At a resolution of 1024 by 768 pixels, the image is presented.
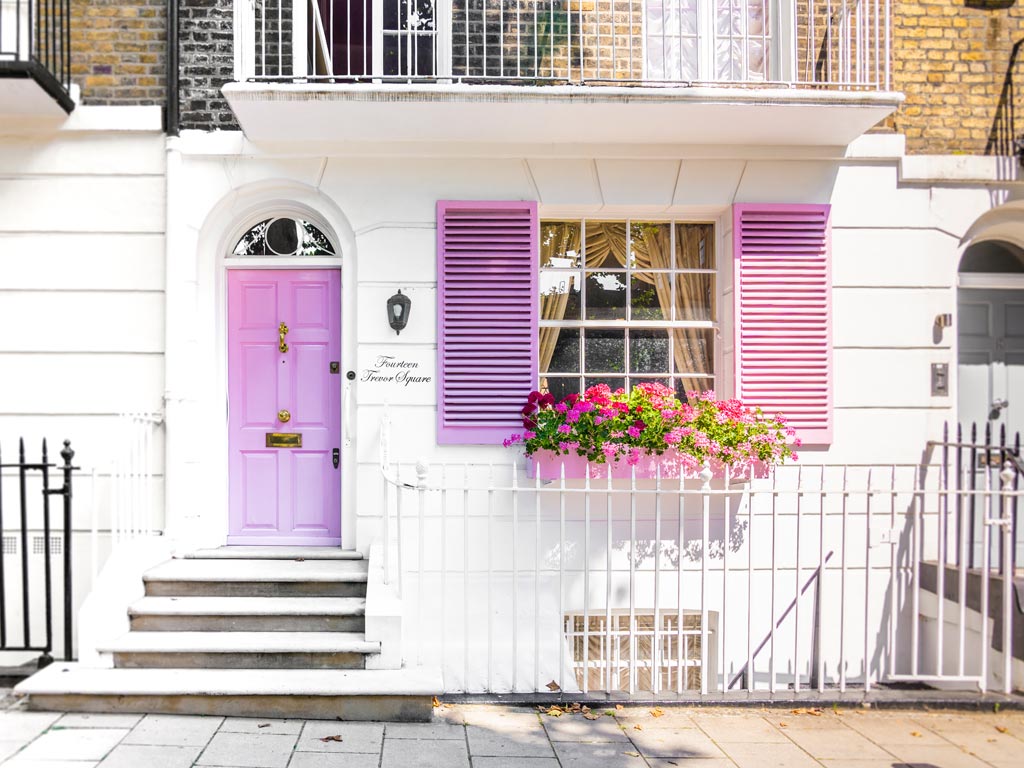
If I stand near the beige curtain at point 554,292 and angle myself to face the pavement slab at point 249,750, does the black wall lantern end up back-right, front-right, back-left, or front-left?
front-right

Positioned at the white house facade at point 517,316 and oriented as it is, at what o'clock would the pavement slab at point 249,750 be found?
The pavement slab is roughly at 1 o'clock from the white house facade.

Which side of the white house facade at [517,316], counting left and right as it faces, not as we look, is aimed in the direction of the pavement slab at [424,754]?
front

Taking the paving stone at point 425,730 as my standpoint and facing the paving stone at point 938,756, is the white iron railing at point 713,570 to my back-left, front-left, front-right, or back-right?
front-left

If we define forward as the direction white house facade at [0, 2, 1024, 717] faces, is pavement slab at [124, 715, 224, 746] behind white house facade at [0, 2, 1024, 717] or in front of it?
in front

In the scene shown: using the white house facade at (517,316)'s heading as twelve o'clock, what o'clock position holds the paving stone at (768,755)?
The paving stone is roughly at 11 o'clock from the white house facade.

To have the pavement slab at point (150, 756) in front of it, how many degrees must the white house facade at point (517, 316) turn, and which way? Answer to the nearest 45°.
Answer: approximately 45° to its right

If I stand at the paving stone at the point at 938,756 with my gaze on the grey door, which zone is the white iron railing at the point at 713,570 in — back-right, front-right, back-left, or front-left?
front-left

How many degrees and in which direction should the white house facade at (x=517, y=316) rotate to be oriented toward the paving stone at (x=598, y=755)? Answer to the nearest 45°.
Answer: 0° — it already faces it

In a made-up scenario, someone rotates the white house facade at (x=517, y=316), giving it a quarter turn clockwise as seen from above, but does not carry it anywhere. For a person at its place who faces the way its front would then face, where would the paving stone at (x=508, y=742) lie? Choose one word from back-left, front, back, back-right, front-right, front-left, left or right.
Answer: left

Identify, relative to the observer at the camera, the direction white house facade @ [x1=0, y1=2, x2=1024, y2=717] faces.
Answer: facing the viewer

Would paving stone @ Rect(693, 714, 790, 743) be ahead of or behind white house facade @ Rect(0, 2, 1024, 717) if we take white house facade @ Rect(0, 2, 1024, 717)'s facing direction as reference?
ahead
